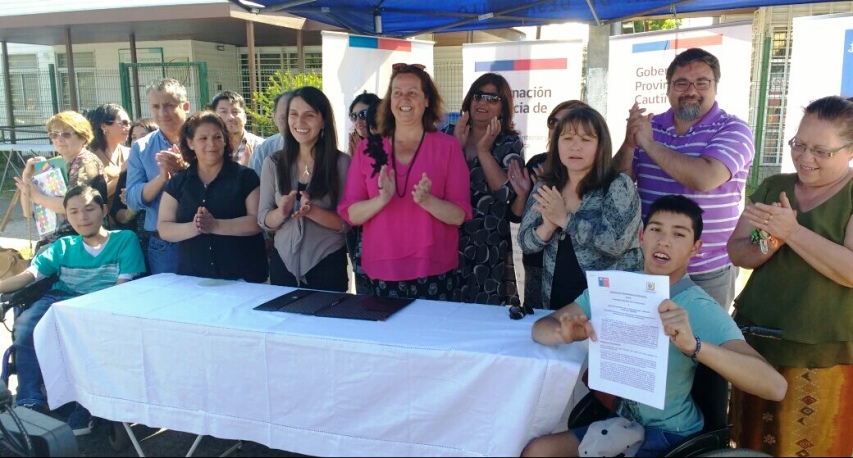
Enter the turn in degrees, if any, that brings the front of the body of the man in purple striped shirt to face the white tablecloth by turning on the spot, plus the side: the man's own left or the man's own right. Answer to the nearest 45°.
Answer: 0° — they already face it

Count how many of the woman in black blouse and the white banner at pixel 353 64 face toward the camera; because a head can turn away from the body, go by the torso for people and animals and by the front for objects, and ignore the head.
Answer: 2

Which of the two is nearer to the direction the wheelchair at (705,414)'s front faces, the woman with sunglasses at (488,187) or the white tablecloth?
the white tablecloth

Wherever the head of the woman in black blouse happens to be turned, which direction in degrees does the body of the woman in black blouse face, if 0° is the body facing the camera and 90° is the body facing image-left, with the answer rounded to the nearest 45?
approximately 0°

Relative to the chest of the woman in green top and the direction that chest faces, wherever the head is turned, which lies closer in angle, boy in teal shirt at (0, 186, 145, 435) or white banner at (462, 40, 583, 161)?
the boy in teal shirt

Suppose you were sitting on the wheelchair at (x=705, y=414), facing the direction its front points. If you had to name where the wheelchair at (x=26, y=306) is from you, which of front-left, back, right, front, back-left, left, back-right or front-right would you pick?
front-right

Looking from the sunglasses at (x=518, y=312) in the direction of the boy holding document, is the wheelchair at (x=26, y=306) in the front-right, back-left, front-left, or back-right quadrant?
back-right

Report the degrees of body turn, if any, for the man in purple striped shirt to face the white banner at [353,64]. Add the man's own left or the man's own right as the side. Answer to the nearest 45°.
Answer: approximately 90° to the man's own right

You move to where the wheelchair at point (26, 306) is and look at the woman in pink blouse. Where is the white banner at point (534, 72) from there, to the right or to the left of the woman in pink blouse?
left

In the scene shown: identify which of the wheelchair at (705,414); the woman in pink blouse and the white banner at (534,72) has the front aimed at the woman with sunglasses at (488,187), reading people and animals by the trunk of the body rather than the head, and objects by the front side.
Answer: the white banner
